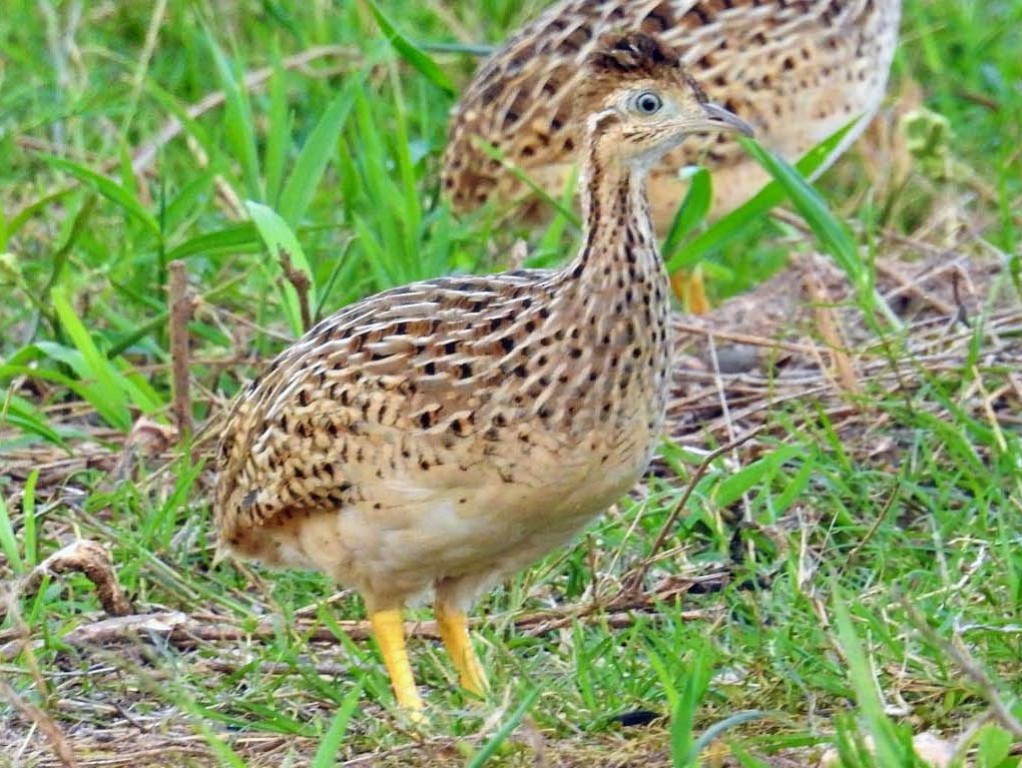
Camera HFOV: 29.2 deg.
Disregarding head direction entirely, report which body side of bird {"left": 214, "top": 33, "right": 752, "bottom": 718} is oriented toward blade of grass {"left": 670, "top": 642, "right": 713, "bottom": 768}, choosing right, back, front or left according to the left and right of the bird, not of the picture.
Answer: front

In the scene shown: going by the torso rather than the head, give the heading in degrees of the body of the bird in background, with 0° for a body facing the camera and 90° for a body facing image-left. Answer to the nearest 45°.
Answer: approximately 270°

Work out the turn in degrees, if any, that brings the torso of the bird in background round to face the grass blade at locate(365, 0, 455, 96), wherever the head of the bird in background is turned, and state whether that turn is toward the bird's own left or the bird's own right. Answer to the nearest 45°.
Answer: approximately 180°

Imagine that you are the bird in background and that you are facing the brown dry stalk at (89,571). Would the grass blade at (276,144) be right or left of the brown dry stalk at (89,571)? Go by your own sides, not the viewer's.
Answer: right

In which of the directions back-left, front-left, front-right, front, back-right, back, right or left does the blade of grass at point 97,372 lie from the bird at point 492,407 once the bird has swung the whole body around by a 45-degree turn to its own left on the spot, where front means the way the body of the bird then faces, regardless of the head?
left

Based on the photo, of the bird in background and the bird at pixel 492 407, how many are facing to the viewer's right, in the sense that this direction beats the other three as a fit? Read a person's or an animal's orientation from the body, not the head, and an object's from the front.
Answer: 2

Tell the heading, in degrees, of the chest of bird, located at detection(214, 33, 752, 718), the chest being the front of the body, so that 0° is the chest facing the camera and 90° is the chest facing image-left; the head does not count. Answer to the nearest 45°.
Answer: approximately 270°

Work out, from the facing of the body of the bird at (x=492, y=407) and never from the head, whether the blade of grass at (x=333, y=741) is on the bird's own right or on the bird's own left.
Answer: on the bird's own right

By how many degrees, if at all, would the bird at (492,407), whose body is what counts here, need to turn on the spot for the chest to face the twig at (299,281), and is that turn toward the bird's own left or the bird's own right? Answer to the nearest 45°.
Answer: approximately 90° to the bird's own left

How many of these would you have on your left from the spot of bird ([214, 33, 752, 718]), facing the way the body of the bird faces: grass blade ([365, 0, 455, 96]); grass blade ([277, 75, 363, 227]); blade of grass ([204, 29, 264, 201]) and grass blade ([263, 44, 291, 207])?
4

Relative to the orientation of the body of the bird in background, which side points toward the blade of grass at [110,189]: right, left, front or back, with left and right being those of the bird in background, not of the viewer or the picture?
back
